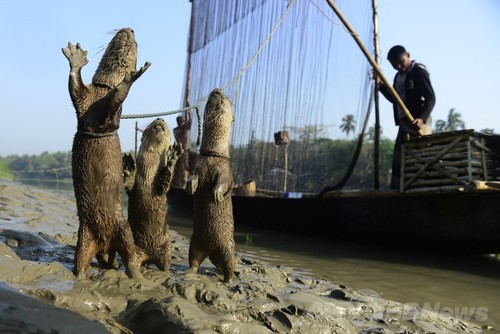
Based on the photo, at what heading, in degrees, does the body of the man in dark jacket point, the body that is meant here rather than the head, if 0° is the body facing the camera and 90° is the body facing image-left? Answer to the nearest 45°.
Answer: approximately 45°

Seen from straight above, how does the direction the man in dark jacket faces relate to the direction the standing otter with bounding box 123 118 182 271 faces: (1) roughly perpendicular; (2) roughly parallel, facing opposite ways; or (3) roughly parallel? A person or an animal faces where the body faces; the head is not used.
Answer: roughly perpendicular

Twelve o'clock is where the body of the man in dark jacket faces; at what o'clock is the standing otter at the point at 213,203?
The standing otter is roughly at 11 o'clock from the man in dark jacket.

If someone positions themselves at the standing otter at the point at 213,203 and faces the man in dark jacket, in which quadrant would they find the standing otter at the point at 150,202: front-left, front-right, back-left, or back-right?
back-left

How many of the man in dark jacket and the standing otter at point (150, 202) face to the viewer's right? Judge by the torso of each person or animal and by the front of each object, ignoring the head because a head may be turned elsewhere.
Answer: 0
